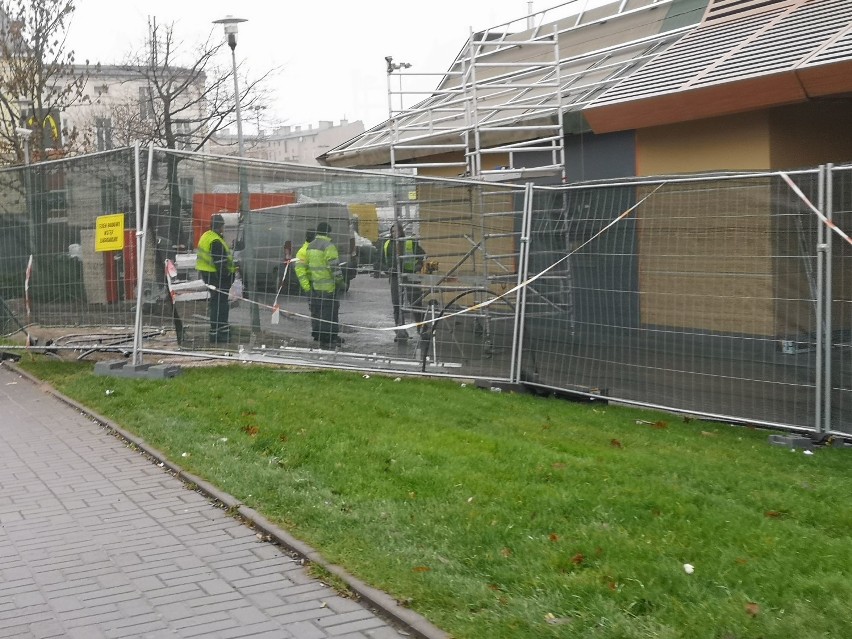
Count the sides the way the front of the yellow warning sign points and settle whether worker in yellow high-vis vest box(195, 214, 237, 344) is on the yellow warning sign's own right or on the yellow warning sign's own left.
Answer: on the yellow warning sign's own left

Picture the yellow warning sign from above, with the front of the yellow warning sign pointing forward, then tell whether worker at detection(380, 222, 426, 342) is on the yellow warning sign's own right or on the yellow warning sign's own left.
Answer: on the yellow warning sign's own left

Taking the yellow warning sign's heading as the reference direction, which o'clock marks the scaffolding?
The scaffolding is roughly at 8 o'clock from the yellow warning sign.

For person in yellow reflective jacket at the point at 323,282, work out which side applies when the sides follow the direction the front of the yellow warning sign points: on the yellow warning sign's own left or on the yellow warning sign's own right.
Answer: on the yellow warning sign's own left

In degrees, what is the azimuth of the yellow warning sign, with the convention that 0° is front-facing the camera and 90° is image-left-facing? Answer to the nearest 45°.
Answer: approximately 0°

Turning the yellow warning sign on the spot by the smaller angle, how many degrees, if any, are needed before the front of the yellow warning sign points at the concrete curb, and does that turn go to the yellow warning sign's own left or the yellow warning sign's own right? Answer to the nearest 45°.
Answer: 0° — it already faces it

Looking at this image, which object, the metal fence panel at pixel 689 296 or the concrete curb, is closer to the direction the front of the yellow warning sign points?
the concrete curb

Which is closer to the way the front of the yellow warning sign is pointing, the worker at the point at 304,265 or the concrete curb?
the concrete curb

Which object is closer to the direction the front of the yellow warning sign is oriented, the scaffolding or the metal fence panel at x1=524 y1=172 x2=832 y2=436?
the metal fence panel
